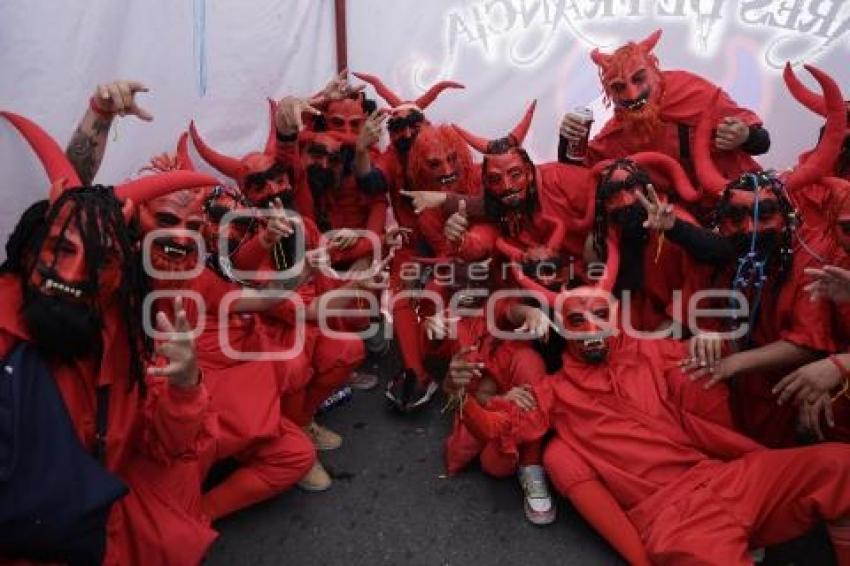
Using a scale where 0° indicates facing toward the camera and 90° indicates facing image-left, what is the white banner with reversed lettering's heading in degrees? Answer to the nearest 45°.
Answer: approximately 180°
